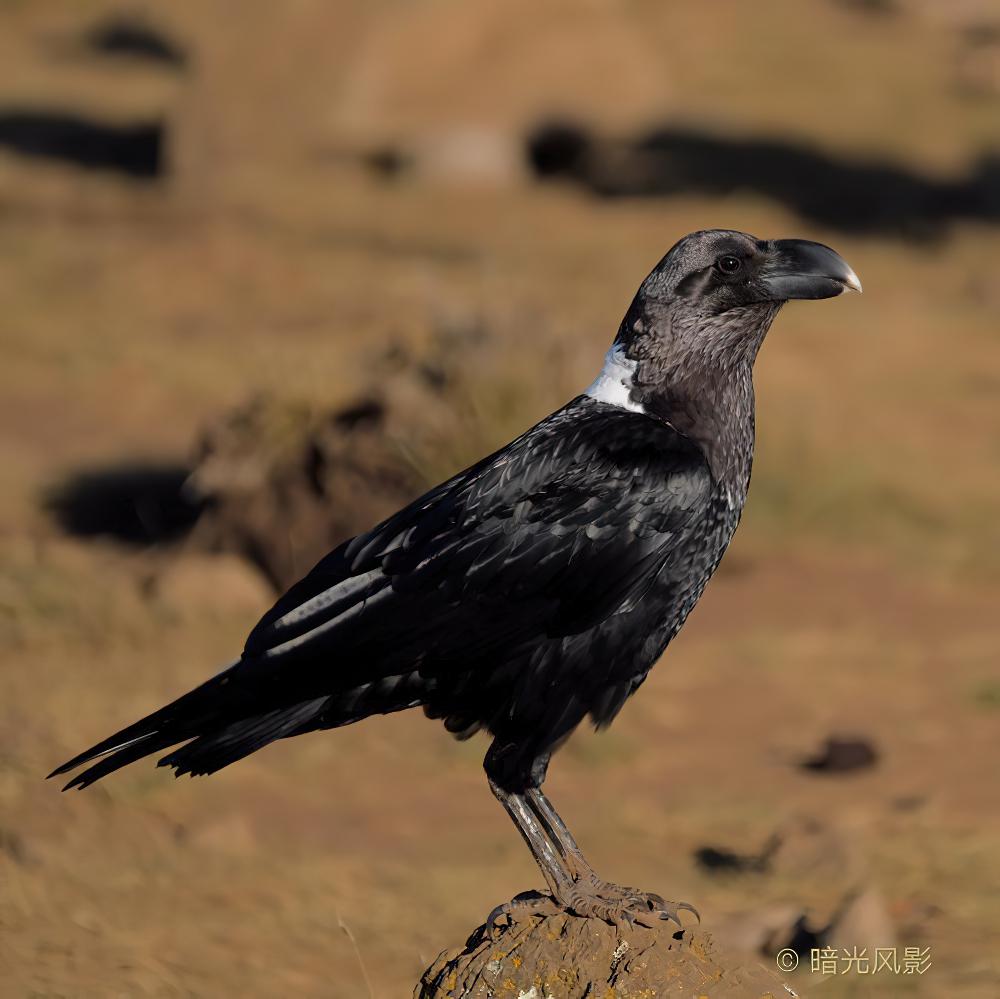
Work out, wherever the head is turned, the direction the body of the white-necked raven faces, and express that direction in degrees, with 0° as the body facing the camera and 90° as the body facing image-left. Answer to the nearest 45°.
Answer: approximately 270°
